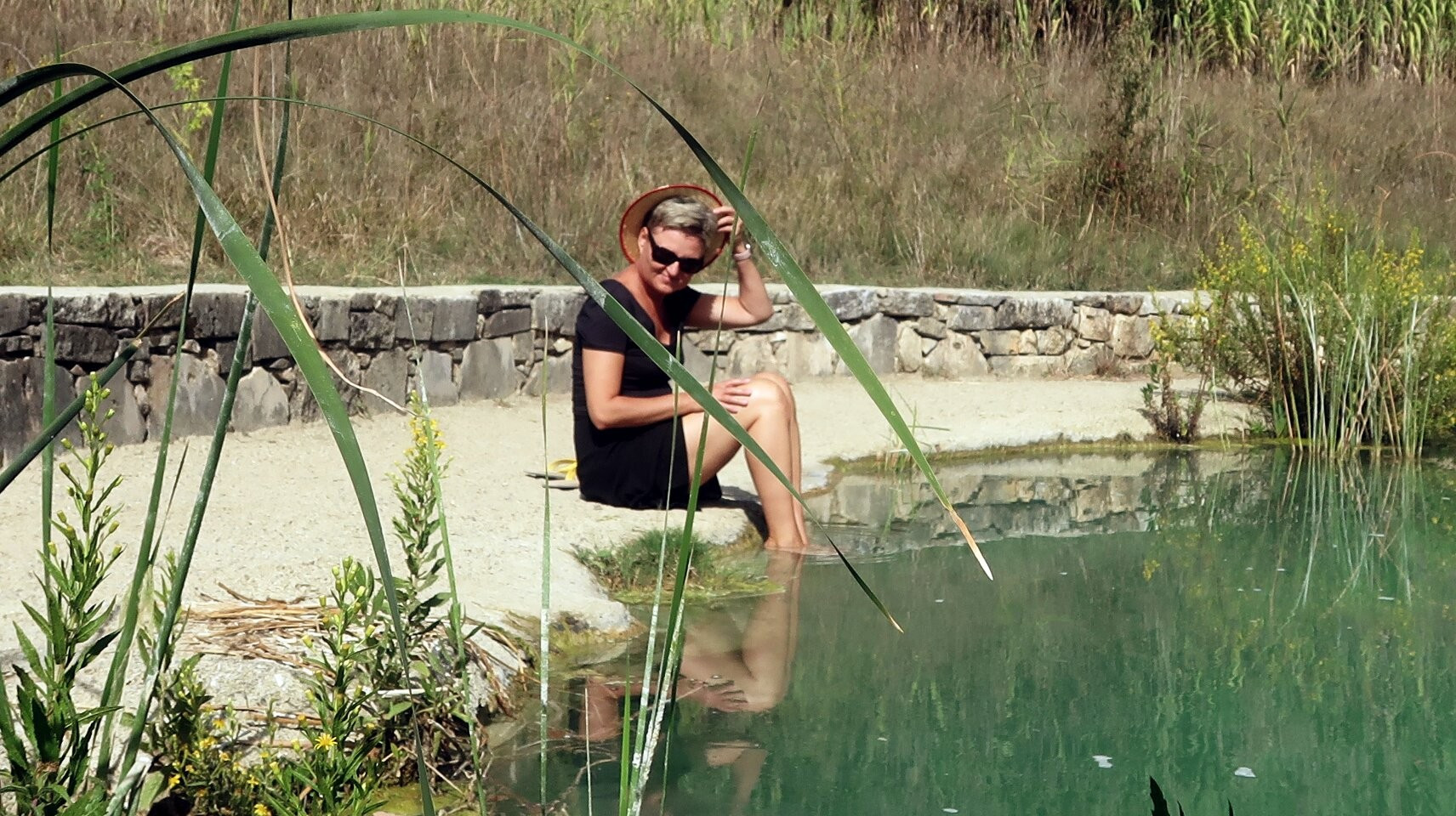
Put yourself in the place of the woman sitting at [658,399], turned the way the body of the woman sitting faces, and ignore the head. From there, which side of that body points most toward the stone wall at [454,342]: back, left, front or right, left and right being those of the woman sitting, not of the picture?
back

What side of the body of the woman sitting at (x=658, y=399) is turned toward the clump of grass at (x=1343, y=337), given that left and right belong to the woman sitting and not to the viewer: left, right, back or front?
left

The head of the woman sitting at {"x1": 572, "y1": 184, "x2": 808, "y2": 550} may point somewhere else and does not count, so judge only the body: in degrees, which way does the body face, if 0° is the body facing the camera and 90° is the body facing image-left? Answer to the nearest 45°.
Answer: approximately 315°
